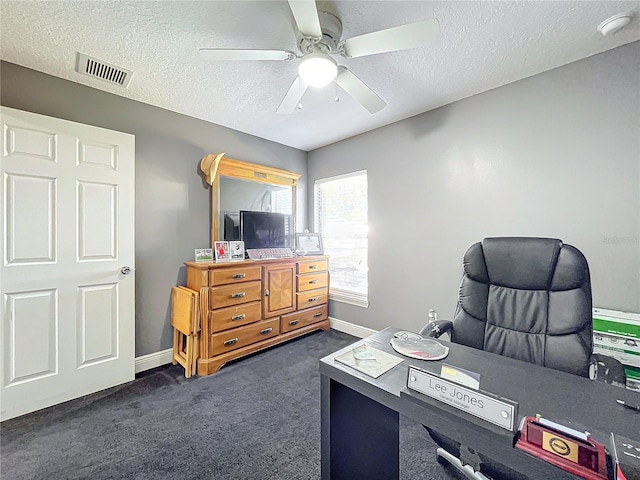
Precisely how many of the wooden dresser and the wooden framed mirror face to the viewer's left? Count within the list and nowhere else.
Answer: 0

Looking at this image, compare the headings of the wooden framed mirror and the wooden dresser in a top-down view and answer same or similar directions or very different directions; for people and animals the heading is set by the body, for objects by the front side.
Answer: same or similar directions

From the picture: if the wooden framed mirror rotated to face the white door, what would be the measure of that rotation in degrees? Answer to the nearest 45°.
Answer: approximately 90° to its right

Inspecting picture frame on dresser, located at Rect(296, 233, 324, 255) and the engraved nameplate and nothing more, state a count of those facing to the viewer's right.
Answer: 0

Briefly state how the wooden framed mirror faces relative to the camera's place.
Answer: facing the viewer and to the right of the viewer

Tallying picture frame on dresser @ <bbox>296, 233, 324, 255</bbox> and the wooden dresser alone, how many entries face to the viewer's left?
0

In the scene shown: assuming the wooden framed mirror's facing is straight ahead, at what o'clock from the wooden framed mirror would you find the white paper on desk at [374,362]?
The white paper on desk is roughly at 1 o'clock from the wooden framed mirror.

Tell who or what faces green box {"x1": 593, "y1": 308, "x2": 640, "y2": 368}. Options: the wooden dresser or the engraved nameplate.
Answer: the wooden dresser

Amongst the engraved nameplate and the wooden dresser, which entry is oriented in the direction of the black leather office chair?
the wooden dresser

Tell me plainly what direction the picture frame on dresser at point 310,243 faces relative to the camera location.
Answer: facing the viewer

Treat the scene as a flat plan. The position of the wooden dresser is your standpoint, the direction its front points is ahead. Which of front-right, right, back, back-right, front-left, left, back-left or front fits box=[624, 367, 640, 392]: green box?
front
